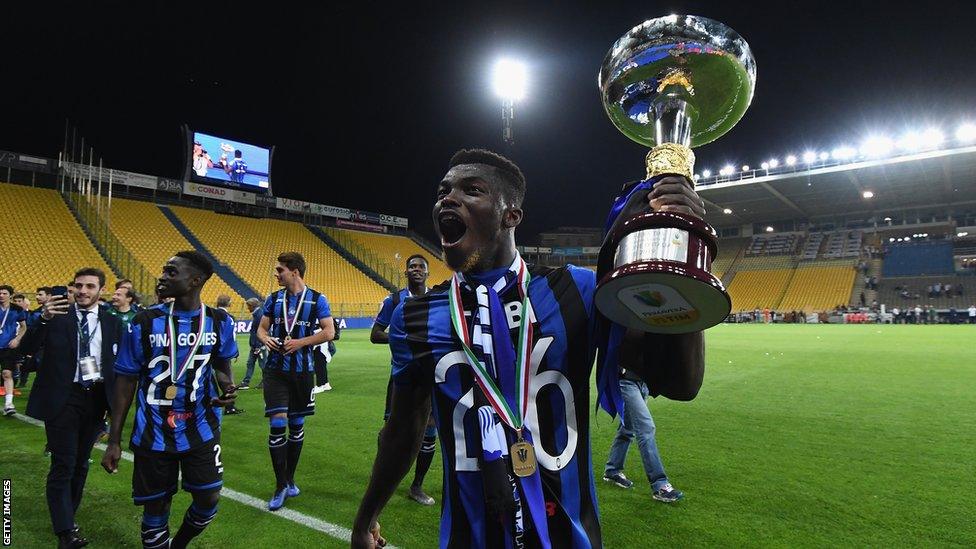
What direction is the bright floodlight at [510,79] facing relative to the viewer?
toward the camera

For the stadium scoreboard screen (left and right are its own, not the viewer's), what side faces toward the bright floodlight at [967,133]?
front

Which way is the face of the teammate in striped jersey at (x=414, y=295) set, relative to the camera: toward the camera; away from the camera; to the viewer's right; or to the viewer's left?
toward the camera

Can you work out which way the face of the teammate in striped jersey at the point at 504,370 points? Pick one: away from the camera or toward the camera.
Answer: toward the camera

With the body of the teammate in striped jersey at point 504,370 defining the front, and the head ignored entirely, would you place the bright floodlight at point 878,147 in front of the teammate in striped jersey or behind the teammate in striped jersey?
behind

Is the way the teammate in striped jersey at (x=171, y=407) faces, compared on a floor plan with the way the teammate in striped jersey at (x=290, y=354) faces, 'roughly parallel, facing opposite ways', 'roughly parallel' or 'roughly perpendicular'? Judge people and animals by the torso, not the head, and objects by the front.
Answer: roughly parallel

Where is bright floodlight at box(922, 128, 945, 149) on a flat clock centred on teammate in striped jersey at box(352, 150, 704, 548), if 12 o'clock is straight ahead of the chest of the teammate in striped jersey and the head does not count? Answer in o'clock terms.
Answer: The bright floodlight is roughly at 7 o'clock from the teammate in striped jersey.

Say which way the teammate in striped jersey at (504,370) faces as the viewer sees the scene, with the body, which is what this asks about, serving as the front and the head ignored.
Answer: toward the camera

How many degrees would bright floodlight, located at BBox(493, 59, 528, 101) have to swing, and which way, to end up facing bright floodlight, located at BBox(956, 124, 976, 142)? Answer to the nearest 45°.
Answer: approximately 90° to its left
